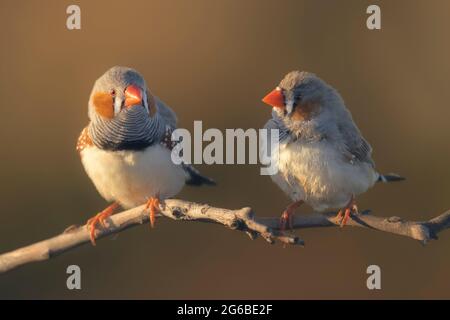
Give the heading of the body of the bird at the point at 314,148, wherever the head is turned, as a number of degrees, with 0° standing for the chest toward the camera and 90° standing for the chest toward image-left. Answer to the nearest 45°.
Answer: approximately 45°

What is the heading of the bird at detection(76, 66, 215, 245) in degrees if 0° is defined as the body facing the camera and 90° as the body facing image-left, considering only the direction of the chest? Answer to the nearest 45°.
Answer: approximately 45°

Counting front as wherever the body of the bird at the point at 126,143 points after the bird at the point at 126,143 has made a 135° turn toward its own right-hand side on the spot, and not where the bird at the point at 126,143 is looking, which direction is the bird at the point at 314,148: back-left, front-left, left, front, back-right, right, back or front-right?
right
